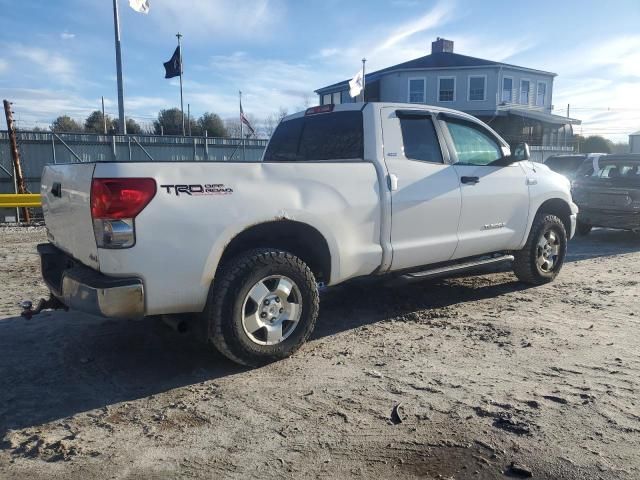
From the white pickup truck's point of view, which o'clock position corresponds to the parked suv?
The parked suv is roughly at 12 o'clock from the white pickup truck.

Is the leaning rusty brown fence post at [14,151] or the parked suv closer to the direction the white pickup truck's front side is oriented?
the parked suv

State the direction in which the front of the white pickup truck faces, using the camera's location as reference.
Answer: facing away from the viewer and to the right of the viewer

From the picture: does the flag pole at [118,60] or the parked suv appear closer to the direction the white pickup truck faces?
the parked suv

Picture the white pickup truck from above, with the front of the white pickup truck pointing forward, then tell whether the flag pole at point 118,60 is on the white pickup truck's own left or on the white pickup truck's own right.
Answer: on the white pickup truck's own left

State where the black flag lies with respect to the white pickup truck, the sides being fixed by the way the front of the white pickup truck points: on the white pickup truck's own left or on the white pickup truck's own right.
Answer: on the white pickup truck's own left

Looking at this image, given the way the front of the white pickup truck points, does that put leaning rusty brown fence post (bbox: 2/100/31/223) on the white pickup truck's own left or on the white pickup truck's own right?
on the white pickup truck's own left
